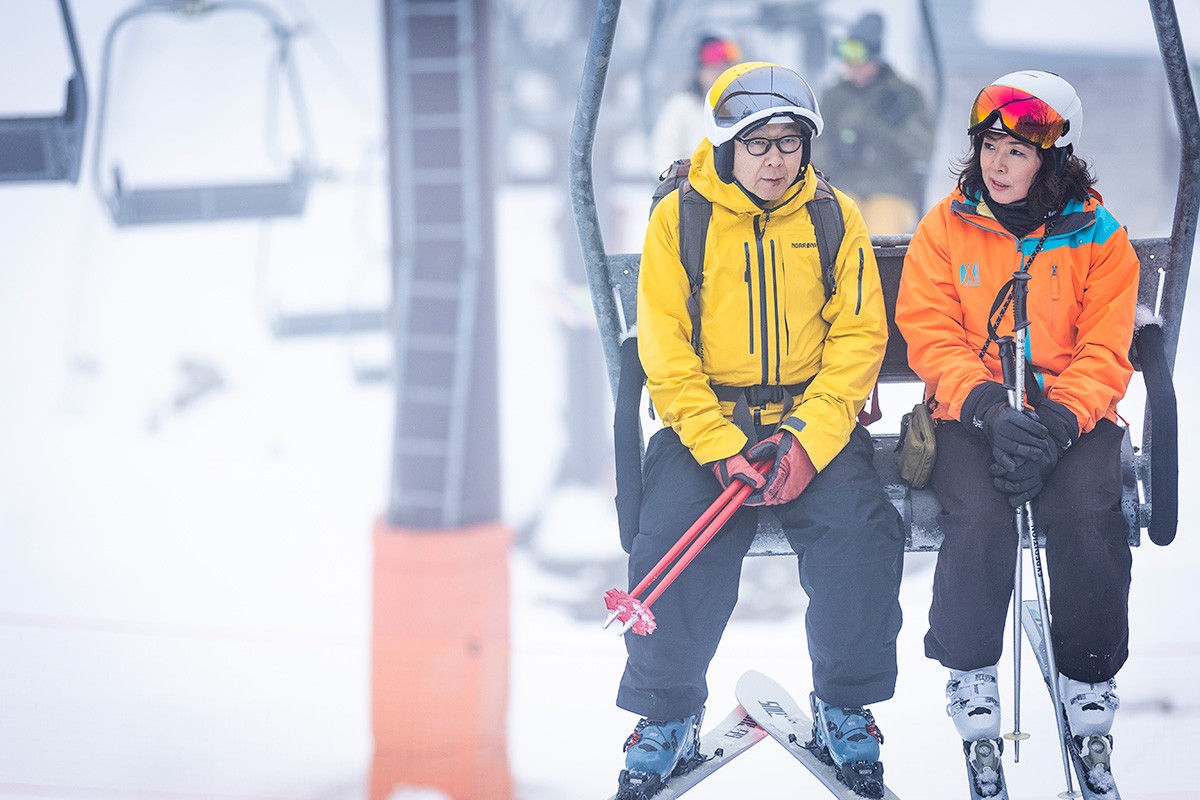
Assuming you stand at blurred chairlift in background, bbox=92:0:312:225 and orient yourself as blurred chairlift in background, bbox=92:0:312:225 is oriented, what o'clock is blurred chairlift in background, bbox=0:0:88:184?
blurred chairlift in background, bbox=0:0:88:184 is roughly at 7 o'clock from blurred chairlift in background, bbox=92:0:312:225.

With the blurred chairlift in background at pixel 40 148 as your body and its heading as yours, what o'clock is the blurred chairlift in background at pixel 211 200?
the blurred chairlift in background at pixel 211 200 is roughly at 1 o'clock from the blurred chairlift in background at pixel 40 148.

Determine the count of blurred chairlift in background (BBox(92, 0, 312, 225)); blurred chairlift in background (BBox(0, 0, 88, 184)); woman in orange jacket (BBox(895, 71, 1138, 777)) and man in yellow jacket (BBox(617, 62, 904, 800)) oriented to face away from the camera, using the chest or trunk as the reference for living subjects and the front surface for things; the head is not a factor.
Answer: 2

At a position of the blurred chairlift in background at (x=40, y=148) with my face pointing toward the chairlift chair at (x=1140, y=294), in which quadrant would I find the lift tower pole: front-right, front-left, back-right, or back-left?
front-left

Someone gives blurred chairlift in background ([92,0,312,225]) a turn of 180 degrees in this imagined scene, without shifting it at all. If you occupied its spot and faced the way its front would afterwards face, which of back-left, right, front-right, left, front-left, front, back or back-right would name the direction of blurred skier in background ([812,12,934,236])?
left

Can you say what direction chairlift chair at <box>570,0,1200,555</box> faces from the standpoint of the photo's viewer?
facing the viewer

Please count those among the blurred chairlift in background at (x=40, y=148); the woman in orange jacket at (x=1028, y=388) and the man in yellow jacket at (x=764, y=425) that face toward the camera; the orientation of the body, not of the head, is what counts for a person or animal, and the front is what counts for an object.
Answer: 2

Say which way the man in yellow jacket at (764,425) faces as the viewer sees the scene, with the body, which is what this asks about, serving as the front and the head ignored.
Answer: toward the camera

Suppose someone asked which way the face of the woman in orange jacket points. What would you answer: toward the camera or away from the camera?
toward the camera

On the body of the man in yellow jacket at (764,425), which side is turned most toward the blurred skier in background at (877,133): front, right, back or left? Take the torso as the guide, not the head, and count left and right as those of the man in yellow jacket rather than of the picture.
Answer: back

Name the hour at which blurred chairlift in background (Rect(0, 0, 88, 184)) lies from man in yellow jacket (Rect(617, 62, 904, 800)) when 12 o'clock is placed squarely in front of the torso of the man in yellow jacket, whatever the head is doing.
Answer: The blurred chairlift in background is roughly at 4 o'clock from the man in yellow jacket.

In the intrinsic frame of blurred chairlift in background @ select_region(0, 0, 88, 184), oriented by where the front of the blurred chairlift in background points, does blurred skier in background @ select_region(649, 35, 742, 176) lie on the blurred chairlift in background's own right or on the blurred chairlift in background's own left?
on the blurred chairlift in background's own right

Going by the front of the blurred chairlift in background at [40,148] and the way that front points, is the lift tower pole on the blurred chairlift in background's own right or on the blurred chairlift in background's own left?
on the blurred chairlift in background's own right

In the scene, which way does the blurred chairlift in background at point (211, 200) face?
away from the camera

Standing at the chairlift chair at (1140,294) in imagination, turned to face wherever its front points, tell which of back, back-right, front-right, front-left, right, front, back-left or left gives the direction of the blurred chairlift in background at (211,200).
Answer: back-right

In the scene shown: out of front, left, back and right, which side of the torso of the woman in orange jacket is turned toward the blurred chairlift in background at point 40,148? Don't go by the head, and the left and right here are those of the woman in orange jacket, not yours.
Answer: back

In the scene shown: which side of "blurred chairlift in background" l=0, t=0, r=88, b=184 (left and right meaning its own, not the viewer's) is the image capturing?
back
